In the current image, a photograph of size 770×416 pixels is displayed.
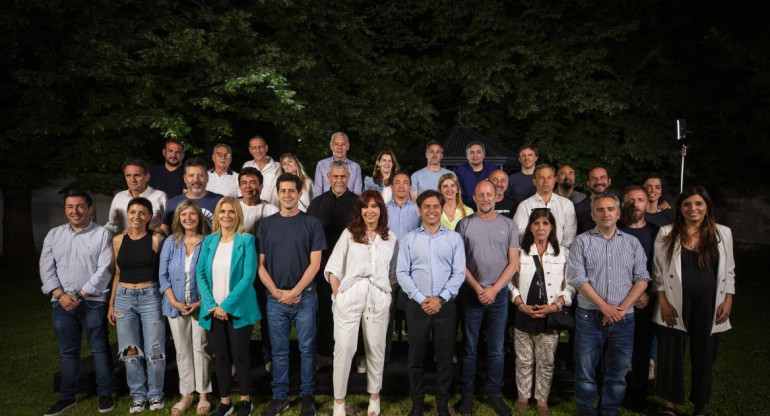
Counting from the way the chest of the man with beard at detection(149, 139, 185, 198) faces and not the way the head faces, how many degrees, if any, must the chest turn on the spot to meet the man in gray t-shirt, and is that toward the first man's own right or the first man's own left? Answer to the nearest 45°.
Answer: approximately 45° to the first man's own left

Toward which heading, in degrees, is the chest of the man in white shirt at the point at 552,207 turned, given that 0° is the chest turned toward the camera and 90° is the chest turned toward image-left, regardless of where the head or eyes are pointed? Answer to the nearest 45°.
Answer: approximately 0°

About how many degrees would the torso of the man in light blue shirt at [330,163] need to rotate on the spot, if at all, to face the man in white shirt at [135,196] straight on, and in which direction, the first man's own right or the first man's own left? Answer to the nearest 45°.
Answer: approximately 90° to the first man's own right

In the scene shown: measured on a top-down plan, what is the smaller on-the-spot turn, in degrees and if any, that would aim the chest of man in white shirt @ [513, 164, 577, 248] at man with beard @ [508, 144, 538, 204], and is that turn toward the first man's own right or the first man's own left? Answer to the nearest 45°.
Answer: approximately 180°

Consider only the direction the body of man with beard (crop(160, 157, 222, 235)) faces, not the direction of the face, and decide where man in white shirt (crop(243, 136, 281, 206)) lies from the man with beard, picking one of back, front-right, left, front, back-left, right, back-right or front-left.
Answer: back-left

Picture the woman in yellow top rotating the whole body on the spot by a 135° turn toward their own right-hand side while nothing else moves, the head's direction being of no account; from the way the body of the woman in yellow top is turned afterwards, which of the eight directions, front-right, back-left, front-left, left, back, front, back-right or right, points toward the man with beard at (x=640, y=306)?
back-right

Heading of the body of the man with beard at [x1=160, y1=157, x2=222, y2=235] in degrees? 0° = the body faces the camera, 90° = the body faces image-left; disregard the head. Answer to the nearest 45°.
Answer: approximately 0°
